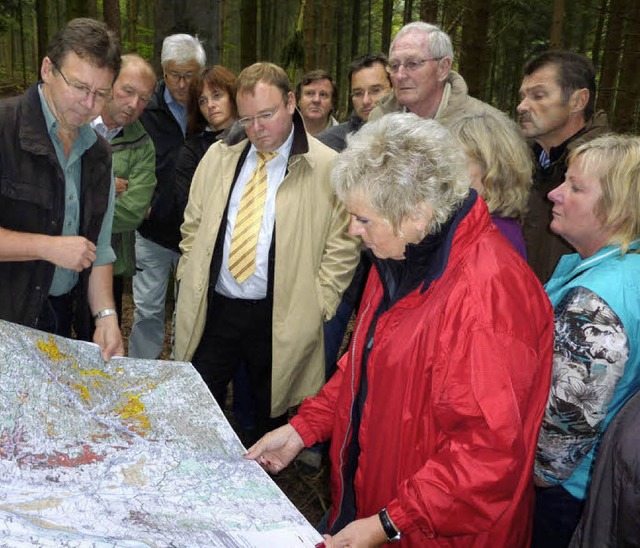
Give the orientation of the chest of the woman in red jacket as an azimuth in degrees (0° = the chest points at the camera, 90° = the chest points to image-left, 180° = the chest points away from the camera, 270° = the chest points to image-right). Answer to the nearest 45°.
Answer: approximately 45°

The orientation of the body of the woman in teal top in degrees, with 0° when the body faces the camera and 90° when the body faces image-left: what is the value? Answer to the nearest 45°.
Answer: approximately 90°

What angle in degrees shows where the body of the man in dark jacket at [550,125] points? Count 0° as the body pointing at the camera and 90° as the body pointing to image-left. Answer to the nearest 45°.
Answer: approximately 45°

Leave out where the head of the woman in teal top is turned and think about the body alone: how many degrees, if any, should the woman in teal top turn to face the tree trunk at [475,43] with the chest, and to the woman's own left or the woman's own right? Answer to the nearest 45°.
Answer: approximately 90° to the woman's own right

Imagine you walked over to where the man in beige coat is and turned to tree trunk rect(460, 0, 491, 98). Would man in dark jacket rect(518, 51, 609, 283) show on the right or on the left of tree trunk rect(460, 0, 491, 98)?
right

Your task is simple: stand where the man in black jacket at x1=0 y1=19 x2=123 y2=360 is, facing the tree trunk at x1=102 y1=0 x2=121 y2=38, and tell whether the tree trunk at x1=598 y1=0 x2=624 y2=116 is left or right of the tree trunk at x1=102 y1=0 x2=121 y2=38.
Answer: right

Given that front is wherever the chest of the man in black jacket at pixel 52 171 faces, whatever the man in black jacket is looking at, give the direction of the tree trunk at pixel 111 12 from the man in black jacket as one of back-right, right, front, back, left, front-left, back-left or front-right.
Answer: back-left

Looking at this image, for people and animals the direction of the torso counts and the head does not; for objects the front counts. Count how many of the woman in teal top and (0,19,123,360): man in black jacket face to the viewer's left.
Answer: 1

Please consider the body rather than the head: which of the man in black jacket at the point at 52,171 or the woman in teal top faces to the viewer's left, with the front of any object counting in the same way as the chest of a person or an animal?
the woman in teal top

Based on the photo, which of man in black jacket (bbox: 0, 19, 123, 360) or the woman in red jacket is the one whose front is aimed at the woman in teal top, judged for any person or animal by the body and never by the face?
the man in black jacket
